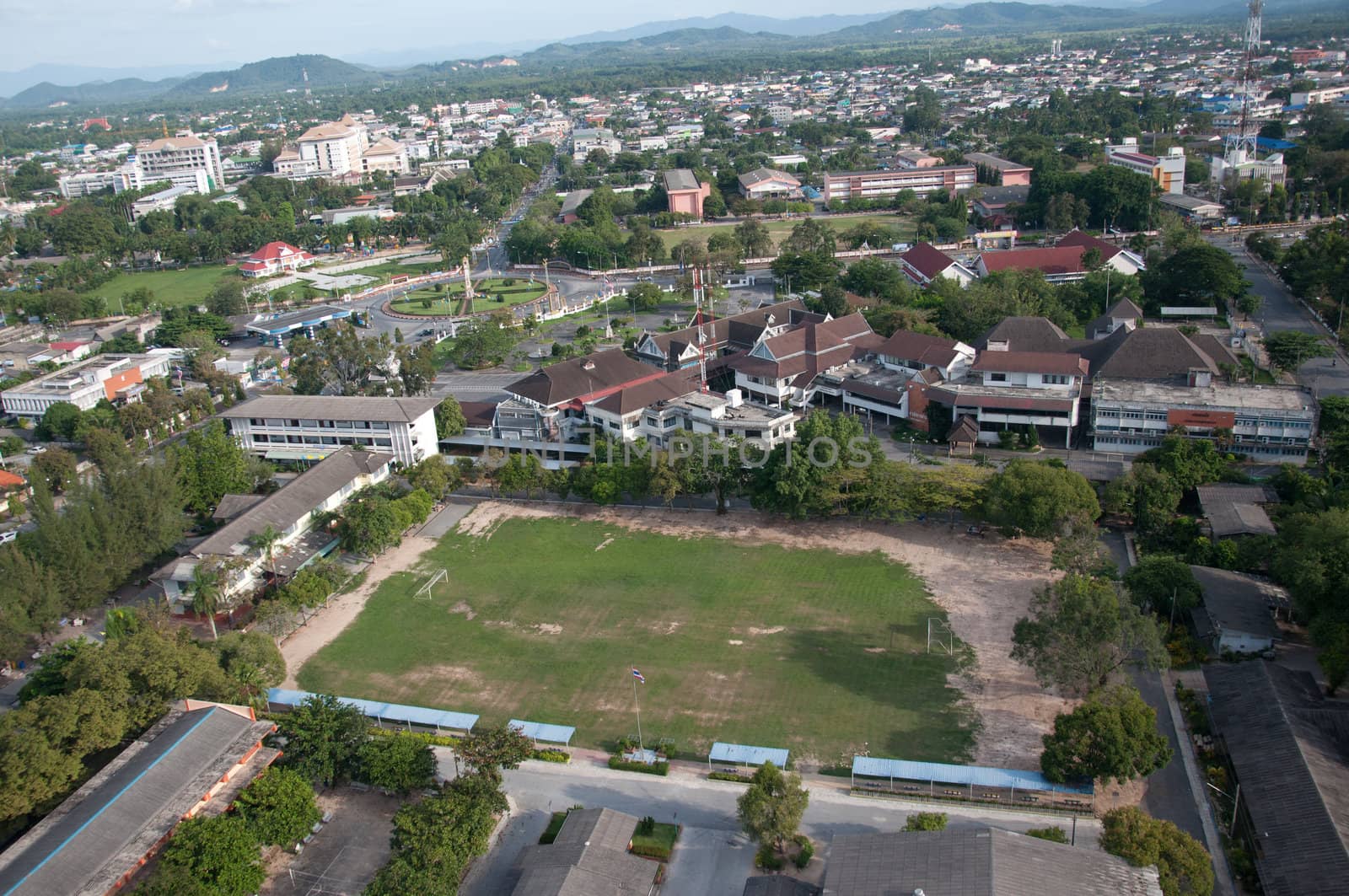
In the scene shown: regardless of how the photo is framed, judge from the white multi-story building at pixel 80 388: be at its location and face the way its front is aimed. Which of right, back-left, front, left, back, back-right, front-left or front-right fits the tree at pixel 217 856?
front-right

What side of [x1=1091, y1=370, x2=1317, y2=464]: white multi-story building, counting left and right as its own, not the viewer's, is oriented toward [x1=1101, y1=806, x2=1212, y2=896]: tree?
front

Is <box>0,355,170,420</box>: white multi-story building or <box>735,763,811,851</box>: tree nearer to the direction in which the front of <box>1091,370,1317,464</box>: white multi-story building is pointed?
the tree

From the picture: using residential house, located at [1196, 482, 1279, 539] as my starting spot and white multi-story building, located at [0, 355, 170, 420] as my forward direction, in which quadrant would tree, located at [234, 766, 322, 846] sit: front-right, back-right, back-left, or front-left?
front-left

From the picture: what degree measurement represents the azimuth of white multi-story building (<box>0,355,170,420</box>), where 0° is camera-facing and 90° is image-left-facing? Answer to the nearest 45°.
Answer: approximately 315°

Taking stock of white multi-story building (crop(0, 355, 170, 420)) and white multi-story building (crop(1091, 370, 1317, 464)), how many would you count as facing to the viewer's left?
0

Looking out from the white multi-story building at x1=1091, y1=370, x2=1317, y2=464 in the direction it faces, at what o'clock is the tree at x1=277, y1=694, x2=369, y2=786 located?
The tree is roughly at 1 o'clock from the white multi-story building.

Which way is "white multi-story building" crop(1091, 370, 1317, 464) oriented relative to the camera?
toward the camera

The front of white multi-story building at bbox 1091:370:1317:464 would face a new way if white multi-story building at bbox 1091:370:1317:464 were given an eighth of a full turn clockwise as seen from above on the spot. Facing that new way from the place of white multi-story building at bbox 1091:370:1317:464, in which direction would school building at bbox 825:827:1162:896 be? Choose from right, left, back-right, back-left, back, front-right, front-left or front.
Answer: front-left
